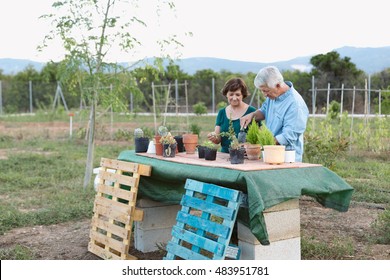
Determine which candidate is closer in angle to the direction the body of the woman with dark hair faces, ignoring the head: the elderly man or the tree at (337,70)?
the elderly man

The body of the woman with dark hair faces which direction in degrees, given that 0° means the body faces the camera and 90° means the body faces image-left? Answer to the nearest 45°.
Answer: approximately 0°

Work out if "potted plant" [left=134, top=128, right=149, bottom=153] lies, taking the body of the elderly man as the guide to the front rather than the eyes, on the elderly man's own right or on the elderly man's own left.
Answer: on the elderly man's own right

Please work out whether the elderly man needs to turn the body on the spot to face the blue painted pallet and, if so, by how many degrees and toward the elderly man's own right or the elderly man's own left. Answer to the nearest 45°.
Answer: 0° — they already face it

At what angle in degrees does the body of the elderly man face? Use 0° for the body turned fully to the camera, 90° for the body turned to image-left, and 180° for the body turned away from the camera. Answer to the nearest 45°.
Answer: approximately 45°

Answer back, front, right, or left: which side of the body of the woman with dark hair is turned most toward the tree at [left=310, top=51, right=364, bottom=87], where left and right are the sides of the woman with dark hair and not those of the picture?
back

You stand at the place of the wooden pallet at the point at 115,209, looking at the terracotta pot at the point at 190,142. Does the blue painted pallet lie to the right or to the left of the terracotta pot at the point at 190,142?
right

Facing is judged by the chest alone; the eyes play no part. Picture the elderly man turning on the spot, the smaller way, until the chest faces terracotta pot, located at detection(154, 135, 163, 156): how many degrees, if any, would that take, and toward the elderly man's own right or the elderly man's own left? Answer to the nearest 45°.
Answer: approximately 45° to the elderly man's own right

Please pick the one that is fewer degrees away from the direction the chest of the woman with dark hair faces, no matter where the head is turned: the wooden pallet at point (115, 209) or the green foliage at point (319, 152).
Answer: the wooden pallet
